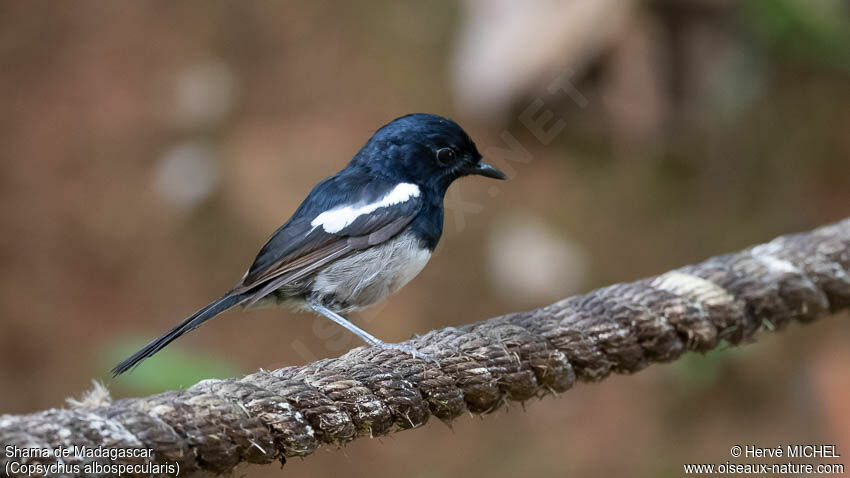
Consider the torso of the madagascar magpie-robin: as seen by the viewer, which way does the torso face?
to the viewer's right
